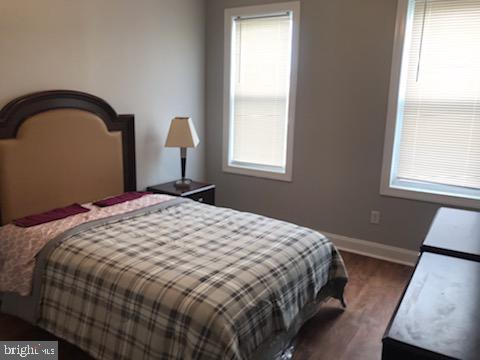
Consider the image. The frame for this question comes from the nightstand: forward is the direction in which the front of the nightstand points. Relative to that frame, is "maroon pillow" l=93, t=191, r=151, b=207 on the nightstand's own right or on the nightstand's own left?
on the nightstand's own right

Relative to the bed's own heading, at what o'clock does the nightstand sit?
The nightstand is roughly at 8 o'clock from the bed.

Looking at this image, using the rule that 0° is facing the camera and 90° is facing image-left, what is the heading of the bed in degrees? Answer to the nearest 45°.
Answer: approximately 315°

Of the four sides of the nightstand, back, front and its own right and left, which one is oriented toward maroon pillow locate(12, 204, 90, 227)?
right

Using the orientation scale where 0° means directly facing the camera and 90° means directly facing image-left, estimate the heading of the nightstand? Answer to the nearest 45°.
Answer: approximately 315°

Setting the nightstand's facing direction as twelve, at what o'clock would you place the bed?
The bed is roughly at 2 o'clock from the nightstand.

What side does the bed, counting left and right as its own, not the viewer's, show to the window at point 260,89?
left

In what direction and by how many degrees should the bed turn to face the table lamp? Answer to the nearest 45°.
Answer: approximately 135° to its left

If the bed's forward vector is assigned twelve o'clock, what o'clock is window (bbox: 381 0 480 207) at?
The window is roughly at 10 o'clock from the bed.

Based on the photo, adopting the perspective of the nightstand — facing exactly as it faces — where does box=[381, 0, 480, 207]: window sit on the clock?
The window is roughly at 11 o'clock from the nightstand.
